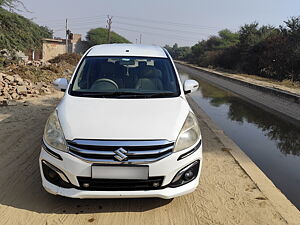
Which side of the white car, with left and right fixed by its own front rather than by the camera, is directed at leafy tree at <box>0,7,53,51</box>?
back

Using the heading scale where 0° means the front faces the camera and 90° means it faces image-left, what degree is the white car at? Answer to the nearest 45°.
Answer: approximately 0°
